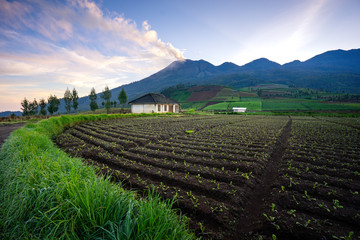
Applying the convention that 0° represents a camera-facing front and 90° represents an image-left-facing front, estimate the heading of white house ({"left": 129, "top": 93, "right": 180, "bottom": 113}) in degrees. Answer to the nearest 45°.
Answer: approximately 315°
